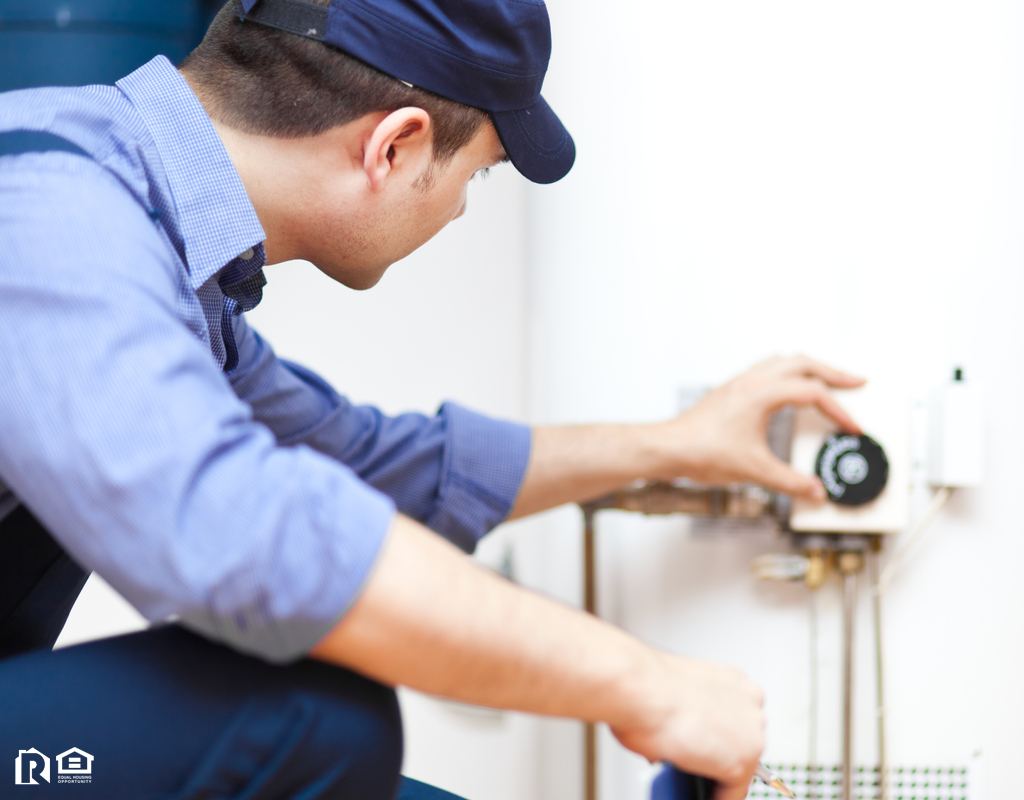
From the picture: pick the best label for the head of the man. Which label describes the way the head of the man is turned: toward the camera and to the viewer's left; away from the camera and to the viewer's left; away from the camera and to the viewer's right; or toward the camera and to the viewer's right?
away from the camera and to the viewer's right

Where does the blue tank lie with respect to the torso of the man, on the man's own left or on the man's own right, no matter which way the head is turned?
on the man's own left

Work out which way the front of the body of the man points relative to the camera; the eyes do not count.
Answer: to the viewer's right
